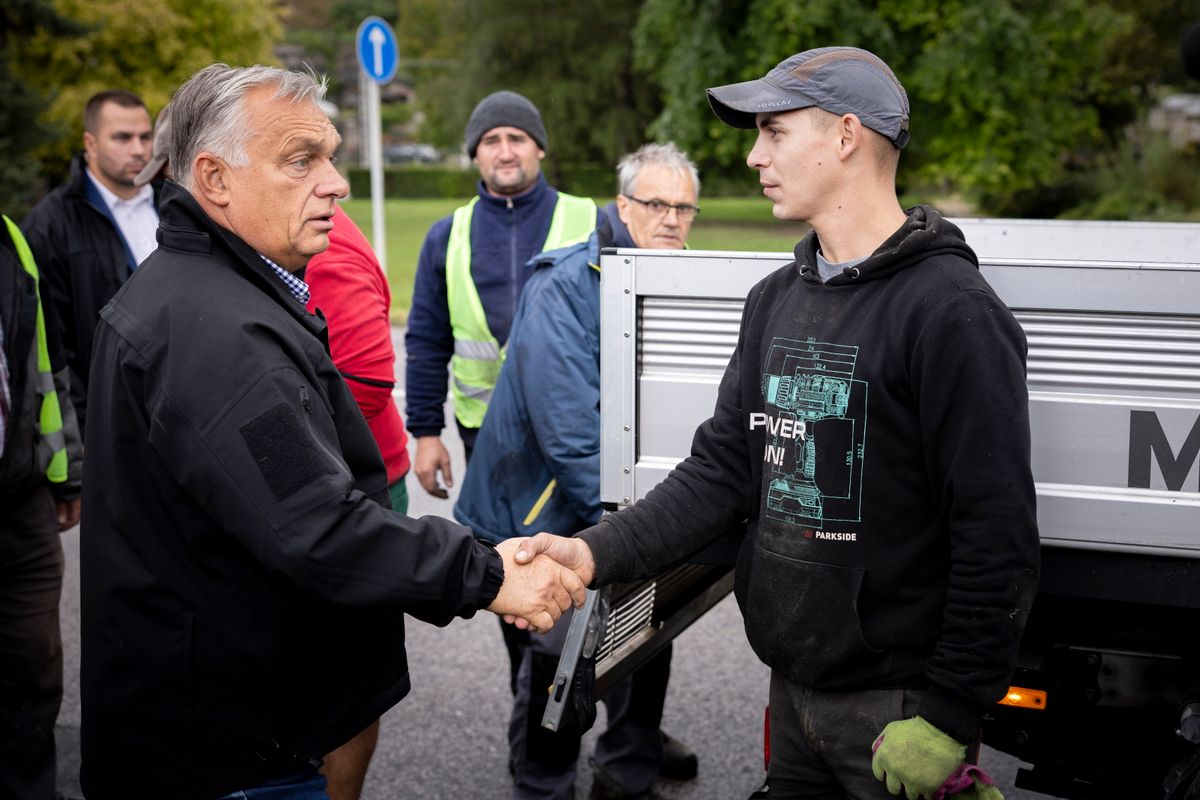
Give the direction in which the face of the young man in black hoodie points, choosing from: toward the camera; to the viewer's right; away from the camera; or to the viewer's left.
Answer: to the viewer's left

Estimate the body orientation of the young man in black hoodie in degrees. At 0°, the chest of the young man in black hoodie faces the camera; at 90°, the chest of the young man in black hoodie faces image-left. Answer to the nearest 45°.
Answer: approximately 45°

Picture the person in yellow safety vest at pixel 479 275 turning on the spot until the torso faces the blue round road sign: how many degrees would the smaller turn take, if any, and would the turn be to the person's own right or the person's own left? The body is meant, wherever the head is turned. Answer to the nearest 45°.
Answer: approximately 180°

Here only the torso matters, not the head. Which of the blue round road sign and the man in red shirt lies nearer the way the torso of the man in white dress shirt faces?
the man in red shirt

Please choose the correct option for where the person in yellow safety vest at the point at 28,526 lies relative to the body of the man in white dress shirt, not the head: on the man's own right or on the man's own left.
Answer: on the man's own right

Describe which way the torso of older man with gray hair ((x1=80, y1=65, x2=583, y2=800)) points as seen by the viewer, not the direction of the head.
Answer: to the viewer's right

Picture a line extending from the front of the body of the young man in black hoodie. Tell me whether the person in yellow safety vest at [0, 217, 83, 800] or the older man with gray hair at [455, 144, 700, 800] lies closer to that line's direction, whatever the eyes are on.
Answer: the person in yellow safety vest
